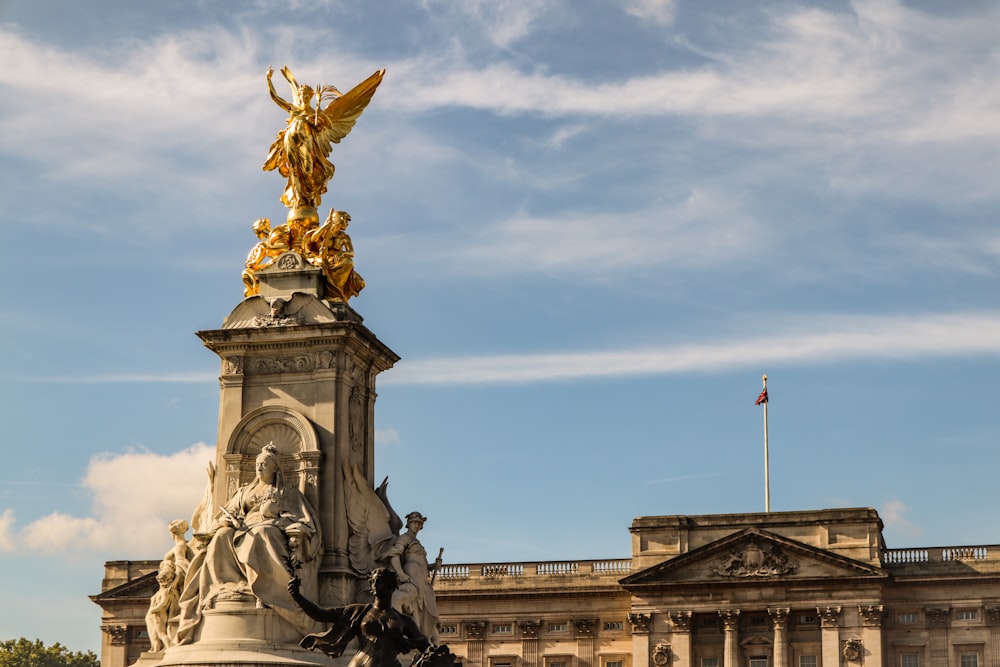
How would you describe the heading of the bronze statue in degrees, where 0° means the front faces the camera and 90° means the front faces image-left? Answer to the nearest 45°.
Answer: approximately 0°

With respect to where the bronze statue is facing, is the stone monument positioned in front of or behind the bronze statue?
behind

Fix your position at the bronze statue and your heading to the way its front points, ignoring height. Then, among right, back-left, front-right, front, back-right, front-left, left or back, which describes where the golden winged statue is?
back

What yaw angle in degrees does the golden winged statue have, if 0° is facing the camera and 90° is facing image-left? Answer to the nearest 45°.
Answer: approximately 45°

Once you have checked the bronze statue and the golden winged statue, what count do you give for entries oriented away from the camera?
0
